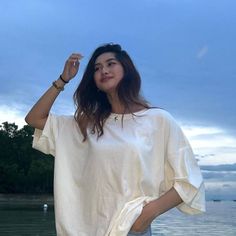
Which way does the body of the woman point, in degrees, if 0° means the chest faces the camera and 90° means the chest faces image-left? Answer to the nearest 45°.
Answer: approximately 0°
